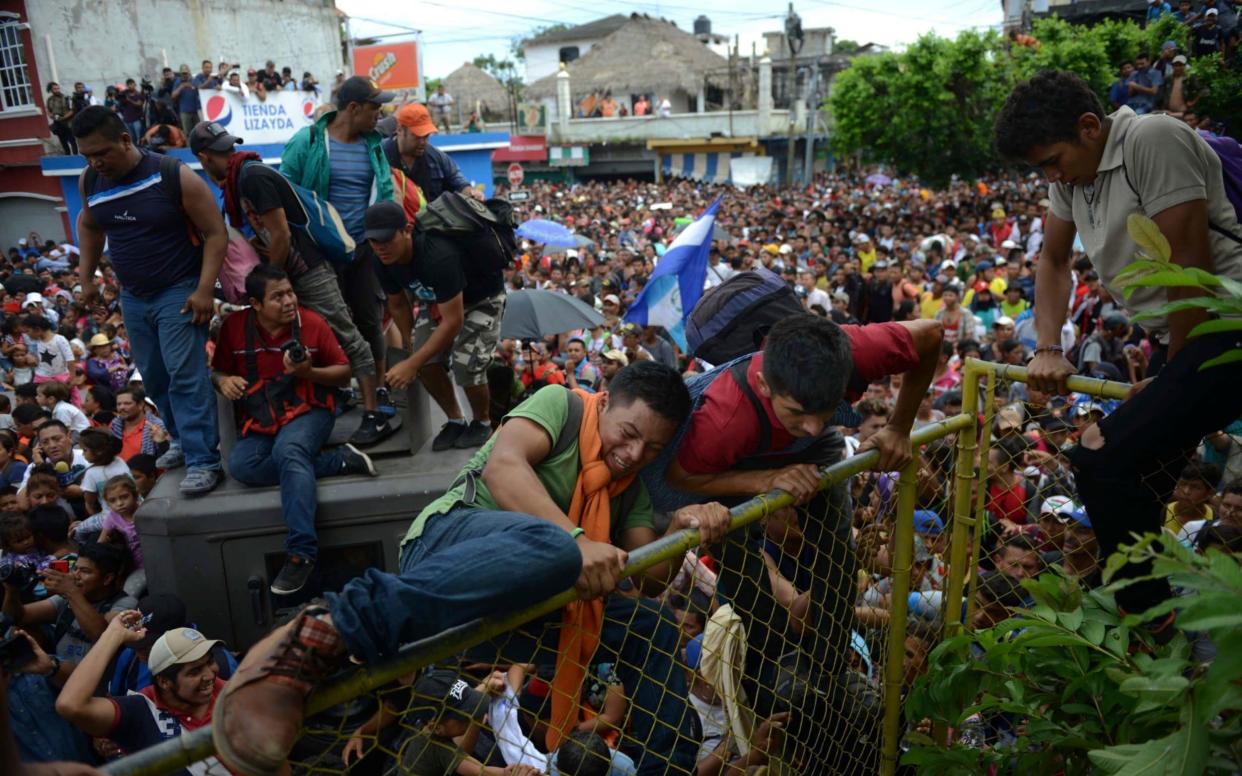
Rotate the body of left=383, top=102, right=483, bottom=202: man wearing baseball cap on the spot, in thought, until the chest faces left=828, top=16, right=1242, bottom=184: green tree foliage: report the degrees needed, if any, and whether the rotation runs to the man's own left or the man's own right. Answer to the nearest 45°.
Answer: approximately 90° to the man's own left

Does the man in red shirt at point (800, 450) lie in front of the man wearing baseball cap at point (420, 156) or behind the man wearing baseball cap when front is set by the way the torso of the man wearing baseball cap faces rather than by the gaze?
in front

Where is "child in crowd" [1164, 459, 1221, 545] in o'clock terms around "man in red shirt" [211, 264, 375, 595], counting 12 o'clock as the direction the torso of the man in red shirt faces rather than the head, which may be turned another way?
The child in crowd is roughly at 10 o'clock from the man in red shirt.

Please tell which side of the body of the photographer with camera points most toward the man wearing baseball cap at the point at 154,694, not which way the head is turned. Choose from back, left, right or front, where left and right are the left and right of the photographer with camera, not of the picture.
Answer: front

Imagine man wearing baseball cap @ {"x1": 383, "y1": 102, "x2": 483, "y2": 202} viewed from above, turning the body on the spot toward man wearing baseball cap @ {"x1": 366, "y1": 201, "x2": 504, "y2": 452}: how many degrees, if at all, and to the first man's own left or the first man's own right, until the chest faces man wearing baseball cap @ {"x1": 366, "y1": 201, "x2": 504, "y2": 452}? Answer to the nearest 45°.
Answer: approximately 45° to the first man's own right

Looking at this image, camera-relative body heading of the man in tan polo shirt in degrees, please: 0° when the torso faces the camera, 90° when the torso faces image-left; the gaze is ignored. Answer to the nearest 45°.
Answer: approximately 45°

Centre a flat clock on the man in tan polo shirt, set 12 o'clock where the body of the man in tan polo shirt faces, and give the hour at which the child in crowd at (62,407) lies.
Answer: The child in crowd is roughly at 2 o'clock from the man in tan polo shirt.
